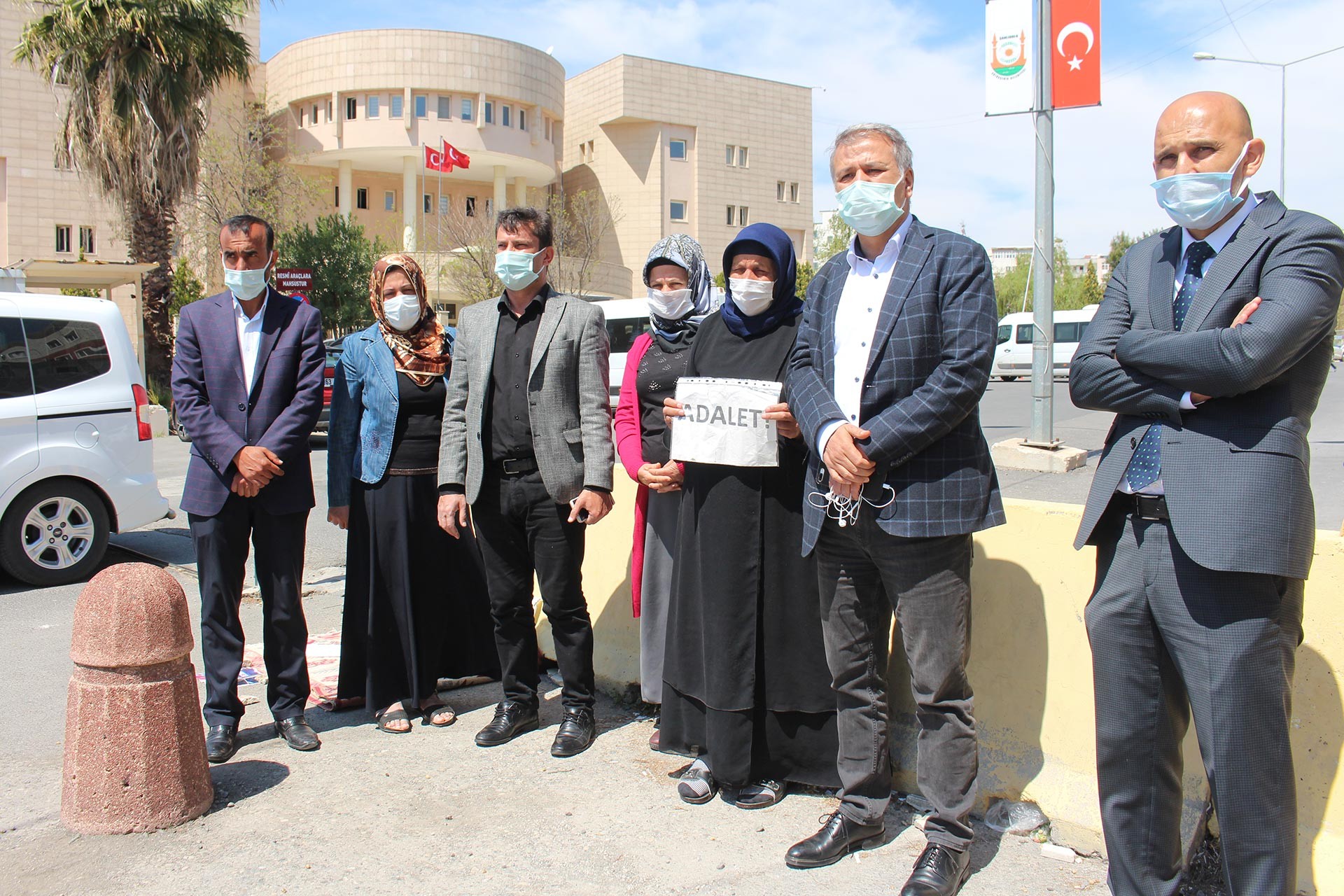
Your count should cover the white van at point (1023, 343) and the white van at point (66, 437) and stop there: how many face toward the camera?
0

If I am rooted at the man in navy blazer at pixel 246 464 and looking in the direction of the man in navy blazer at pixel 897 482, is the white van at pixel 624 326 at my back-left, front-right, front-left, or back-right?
back-left

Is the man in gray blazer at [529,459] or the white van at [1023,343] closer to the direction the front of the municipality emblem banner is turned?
the man in gray blazer

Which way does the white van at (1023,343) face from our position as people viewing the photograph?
facing to the left of the viewer

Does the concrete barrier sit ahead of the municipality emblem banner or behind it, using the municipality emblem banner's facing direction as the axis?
ahead

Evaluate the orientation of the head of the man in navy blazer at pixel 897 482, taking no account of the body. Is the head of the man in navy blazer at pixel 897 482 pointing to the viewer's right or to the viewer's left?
to the viewer's left

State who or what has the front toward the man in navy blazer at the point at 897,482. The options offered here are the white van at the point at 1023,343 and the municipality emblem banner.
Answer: the municipality emblem banner

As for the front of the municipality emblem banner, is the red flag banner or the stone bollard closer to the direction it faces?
the stone bollard

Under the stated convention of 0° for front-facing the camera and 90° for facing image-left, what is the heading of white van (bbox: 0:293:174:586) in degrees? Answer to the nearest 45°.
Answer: approximately 90°

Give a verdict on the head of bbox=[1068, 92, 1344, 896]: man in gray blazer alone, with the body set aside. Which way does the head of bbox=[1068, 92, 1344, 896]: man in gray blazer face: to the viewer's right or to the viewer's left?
to the viewer's left
